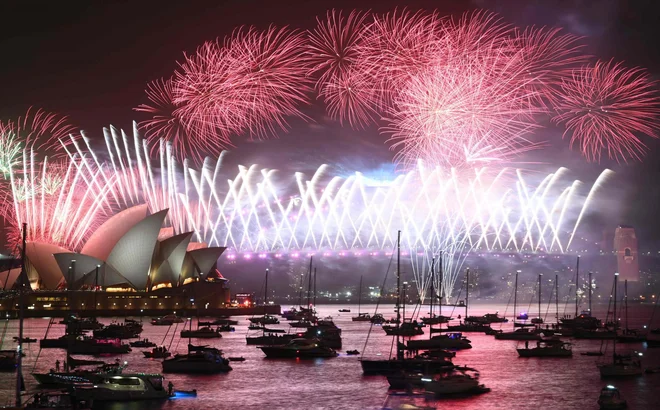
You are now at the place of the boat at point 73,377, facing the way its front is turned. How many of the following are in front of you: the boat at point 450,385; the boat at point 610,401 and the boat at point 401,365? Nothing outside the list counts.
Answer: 0

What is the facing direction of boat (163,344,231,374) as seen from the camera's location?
facing to the left of the viewer

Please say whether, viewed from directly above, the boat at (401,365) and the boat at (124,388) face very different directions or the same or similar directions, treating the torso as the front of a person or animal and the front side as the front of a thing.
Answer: same or similar directions

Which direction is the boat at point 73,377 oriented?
to the viewer's left

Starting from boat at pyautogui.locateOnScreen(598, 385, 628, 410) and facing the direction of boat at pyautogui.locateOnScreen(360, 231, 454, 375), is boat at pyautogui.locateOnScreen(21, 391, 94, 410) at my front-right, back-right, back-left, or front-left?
front-left

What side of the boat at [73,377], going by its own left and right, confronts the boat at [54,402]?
left

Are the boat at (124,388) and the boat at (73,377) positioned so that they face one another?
no

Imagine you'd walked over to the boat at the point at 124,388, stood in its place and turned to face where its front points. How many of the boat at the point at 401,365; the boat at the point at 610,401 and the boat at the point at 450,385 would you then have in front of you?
0

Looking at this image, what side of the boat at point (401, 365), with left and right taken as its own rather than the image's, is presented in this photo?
left

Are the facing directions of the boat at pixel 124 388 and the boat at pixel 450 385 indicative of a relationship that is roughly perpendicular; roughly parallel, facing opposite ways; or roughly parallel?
roughly parallel

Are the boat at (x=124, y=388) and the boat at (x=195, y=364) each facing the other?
no

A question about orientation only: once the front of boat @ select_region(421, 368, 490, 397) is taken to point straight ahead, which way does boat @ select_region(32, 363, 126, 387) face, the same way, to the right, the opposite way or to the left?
the same way

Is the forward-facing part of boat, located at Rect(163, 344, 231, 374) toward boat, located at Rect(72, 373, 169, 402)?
no
